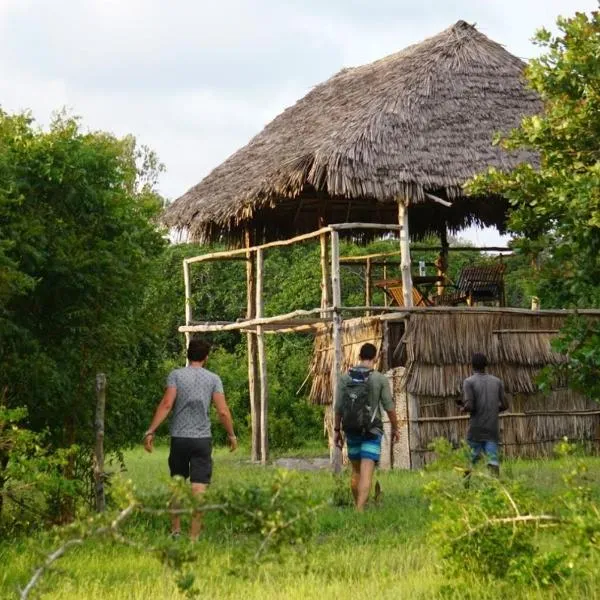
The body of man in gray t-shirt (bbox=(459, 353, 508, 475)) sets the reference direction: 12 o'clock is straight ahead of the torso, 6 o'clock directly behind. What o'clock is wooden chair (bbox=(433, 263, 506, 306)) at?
The wooden chair is roughly at 12 o'clock from the man in gray t-shirt.

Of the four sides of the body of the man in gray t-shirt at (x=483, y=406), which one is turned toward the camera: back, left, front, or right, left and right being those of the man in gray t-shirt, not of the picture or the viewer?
back

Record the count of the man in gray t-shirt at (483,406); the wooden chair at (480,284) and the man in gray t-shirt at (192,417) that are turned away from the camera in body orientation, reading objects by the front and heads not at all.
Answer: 2

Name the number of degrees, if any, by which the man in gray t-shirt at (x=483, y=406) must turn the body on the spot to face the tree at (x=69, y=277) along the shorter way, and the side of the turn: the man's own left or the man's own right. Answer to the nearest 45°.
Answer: approximately 135° to the man's own left

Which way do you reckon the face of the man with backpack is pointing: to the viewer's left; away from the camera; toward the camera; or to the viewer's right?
away from the camera

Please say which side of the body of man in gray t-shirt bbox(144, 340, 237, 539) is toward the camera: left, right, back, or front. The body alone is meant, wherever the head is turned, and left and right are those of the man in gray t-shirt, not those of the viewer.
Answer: back

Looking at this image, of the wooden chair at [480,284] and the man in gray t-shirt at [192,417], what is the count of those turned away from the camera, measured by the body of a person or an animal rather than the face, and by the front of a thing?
1

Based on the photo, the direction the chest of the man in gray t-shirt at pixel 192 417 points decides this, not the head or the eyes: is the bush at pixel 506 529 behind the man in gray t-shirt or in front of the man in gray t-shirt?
behind

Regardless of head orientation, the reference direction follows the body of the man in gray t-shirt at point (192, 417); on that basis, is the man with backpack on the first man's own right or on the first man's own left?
on the first man's own right

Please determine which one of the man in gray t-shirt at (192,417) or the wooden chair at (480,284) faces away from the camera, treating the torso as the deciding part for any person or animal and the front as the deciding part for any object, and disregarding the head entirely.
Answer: the man in gray t-shirt

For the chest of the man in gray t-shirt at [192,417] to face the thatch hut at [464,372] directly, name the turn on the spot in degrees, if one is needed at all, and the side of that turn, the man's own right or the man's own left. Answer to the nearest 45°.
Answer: approximately 45° to the man's own right

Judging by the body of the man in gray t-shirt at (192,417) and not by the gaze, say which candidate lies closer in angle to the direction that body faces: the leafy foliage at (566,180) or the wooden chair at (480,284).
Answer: the wooden chair

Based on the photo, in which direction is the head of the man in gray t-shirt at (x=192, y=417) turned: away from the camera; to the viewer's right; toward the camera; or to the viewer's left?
away from the camera
